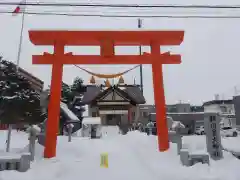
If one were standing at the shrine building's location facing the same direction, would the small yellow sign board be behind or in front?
in front

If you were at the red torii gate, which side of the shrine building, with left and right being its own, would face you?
front

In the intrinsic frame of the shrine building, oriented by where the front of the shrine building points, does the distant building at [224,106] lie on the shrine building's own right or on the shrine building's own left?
on the shrine building's own left

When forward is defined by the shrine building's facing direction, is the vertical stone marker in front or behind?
in front

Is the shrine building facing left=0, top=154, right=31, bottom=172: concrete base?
yes

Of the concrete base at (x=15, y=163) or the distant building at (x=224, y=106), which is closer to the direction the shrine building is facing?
the concrete base

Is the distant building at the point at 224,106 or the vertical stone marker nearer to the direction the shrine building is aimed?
the vertical stone marker

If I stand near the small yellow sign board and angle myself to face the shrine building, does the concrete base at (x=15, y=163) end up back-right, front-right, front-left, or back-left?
back-left

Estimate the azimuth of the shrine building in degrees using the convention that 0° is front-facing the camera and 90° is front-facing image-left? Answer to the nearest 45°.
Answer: approximately 0°
